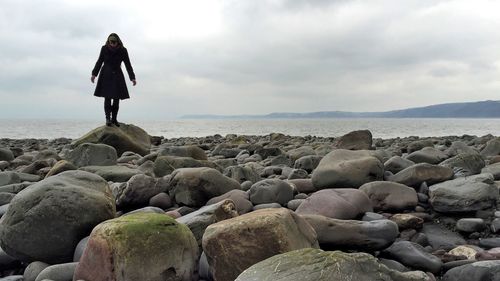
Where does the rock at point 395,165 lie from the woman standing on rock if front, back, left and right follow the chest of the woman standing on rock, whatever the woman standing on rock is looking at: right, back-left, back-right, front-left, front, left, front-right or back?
front-left

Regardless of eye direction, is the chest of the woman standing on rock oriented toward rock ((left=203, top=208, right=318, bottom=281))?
yes

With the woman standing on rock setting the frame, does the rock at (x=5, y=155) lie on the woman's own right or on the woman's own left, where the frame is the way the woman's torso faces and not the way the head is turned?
on the woman's own right

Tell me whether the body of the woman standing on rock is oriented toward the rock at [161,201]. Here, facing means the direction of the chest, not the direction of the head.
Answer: yes

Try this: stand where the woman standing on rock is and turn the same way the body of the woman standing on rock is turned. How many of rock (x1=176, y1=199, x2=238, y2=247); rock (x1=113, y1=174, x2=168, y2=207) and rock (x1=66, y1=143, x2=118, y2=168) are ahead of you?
3

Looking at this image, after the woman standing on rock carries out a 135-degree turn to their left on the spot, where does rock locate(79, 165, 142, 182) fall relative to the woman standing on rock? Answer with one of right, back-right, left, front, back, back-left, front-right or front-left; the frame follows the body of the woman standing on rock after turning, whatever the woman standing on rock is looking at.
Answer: back-right

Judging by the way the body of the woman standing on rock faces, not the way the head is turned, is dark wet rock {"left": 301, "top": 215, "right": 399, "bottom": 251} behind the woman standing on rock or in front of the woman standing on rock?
in front

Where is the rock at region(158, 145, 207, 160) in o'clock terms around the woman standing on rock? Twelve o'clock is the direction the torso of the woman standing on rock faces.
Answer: The rock is roughly at 11 o'clock from the woman standing on rock.

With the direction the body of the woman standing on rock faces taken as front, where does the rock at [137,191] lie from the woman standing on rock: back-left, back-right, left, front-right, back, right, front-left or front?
front

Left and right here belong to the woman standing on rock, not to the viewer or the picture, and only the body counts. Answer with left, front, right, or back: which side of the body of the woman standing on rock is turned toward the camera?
front

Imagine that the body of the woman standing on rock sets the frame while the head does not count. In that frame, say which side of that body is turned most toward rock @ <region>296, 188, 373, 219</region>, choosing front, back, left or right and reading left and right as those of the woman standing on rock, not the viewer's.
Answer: front

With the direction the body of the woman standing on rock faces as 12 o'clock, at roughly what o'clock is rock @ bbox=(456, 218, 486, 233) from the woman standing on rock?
The rock is roughly at 11 o'clock from the woman standing on rock.

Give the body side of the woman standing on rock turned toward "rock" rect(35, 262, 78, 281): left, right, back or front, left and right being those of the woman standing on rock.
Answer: front

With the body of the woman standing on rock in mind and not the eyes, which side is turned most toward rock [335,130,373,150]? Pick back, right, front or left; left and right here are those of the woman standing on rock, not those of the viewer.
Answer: left

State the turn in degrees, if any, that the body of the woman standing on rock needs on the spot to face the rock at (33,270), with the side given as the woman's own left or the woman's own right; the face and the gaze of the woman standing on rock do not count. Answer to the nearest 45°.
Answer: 0° — they already face it

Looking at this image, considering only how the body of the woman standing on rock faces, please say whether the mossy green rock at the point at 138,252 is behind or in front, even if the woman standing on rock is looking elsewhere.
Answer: in front

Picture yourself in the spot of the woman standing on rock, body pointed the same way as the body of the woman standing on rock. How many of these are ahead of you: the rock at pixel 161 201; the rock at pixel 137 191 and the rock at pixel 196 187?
3

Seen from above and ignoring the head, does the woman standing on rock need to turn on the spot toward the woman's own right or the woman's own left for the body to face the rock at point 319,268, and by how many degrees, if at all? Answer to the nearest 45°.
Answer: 0° — they already face it
